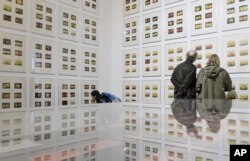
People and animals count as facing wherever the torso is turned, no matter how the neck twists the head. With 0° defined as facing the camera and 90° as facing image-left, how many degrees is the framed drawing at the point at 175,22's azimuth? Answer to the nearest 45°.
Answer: approximately 45°

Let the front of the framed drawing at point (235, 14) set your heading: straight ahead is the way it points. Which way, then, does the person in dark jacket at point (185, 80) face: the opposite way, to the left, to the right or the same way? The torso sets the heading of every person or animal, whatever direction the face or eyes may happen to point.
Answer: the opposite way

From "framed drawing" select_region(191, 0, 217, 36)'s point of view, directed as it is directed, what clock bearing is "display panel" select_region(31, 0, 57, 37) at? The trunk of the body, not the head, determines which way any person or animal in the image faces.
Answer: The display panel is roughly at 1 o'clock from the framed drawing.

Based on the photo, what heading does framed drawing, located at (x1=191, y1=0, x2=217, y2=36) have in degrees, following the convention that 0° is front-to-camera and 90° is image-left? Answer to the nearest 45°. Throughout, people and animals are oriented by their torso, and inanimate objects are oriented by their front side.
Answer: approximately 45°

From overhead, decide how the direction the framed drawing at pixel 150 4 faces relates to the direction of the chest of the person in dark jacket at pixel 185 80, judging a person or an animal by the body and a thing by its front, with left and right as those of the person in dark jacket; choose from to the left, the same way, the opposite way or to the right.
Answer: the opposite way

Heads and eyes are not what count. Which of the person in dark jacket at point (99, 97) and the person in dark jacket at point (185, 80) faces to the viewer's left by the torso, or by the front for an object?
the person in dark jacket at point (99, 97)

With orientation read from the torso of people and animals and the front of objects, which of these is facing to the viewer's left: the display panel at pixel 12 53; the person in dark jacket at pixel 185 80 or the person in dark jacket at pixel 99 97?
the person in dark jacket at pixel 99 97

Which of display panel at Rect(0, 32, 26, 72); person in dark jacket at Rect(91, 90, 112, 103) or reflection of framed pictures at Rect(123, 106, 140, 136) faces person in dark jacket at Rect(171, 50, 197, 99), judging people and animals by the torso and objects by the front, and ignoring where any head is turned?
the display panel
